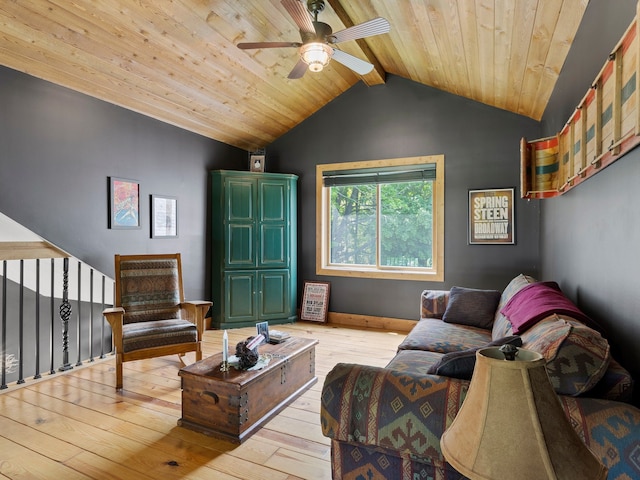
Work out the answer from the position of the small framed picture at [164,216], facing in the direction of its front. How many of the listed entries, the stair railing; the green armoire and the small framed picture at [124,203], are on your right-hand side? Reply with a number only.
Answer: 2

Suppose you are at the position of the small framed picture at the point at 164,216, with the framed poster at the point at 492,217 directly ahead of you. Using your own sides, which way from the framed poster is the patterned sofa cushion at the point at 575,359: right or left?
right

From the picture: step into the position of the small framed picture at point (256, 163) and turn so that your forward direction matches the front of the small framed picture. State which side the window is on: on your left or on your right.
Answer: on your left

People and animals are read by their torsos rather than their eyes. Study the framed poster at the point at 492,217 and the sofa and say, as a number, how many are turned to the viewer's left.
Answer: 1

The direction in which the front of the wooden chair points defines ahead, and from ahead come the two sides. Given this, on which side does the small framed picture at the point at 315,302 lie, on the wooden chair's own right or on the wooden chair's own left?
on the wooden chair's own left

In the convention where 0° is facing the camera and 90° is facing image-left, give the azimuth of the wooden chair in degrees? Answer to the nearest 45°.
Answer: approximately 315°

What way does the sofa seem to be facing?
to the viewer's left

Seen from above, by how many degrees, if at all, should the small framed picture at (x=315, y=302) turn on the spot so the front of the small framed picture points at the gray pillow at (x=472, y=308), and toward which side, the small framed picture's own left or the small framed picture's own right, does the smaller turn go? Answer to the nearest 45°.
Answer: approximately 45° to the small framed picture's own left

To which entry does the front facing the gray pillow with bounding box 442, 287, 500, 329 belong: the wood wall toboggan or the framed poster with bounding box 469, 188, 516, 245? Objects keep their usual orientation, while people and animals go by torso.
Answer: the framed poster
